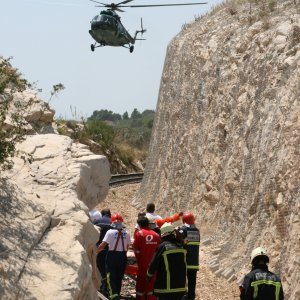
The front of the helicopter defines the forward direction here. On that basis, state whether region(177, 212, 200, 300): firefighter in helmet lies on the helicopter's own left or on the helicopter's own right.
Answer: on the helicopter's own left

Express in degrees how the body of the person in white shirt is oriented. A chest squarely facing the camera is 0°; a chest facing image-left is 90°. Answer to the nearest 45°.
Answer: approximately 180°

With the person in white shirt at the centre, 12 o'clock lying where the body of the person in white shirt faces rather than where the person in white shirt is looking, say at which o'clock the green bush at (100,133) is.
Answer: The green bush is roughly at 12 o'clock from the person in white shirt.

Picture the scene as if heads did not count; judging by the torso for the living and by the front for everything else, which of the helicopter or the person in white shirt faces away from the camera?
the person in white shirt

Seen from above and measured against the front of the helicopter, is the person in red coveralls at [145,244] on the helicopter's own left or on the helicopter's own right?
on the helicopter's own left

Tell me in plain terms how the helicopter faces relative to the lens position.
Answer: facing the viewer and to the left of the viewer

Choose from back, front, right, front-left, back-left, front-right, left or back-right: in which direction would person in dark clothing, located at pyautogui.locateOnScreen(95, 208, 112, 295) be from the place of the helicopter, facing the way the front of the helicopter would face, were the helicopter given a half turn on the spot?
back-right

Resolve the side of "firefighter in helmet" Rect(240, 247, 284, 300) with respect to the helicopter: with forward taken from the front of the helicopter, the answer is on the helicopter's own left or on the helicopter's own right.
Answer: on the helicopter's own left

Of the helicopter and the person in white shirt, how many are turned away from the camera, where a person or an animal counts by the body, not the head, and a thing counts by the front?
1
